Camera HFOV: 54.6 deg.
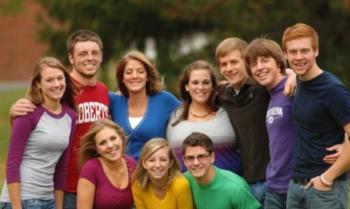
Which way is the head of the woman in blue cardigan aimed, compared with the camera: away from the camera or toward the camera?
toward the camera

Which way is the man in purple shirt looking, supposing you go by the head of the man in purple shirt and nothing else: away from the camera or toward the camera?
toward the camera

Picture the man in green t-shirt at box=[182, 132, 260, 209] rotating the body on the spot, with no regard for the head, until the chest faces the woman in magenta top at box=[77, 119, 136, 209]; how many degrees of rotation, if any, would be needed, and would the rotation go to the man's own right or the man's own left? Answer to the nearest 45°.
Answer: approximately 45° to the man's own right

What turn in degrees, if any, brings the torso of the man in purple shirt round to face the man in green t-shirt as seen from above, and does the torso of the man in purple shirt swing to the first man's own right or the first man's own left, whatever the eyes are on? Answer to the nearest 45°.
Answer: approximately 45° to the first man's own right

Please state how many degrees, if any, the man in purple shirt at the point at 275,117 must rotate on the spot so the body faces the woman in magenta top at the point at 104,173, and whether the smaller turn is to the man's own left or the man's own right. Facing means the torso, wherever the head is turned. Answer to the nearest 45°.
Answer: approximately 45° to the man's own right

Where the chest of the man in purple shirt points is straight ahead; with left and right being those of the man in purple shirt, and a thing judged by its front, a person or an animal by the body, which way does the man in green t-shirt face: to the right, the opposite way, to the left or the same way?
the same way

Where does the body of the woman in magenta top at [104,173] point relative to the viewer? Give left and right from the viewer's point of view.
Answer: facing the viewer and to the right of the viewer

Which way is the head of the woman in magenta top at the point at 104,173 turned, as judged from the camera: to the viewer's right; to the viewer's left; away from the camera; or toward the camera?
toward the camera

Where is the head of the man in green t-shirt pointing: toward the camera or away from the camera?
toward the camera

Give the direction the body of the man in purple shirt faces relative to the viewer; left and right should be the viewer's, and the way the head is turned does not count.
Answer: facing the viewer and to the left of the viewer

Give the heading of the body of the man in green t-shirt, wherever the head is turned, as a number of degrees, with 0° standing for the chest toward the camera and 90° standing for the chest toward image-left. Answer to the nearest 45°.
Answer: approximately 45°

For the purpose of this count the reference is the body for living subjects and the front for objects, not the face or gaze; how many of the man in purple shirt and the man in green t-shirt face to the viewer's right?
0

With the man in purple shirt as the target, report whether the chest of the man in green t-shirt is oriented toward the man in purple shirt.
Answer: no

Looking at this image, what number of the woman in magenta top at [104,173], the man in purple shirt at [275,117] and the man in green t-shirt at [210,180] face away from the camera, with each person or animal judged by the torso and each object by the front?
0
